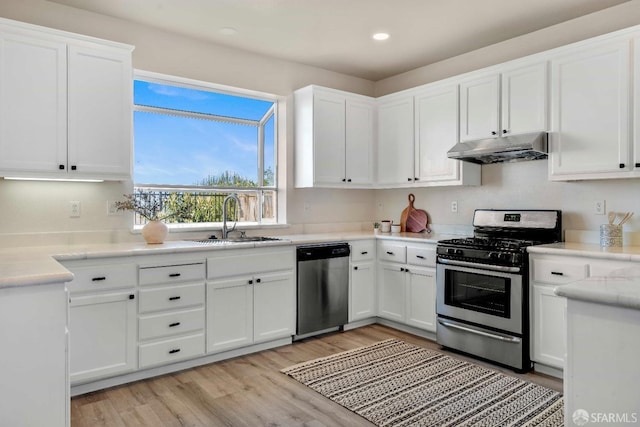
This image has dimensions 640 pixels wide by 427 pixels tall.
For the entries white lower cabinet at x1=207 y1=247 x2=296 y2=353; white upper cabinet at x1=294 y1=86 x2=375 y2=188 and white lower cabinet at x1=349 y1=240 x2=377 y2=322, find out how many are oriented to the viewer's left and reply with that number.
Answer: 0

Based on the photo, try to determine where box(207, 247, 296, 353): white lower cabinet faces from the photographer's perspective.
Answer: facing the viewer and to the right of the viewer

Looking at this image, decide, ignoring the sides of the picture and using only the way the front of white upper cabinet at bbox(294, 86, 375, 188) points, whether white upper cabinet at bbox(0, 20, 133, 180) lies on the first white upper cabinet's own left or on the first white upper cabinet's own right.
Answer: on the first white upper cabinet's own right

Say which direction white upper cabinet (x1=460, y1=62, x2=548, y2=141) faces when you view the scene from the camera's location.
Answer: facing the viewer and to the left of the viewer

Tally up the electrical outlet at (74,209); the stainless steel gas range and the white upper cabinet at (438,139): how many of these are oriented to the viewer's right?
0

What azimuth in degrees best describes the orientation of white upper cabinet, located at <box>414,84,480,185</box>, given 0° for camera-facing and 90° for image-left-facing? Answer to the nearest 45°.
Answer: approximately 45°

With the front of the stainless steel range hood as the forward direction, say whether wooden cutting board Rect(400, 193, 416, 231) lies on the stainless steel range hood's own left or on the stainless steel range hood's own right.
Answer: on the stainless steel range hood's own right

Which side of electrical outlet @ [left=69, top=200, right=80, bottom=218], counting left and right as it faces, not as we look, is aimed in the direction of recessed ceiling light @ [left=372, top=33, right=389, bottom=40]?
left

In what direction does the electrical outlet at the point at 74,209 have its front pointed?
toward the camera

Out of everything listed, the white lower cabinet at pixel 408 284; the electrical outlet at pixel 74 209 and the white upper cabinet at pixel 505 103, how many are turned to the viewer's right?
0

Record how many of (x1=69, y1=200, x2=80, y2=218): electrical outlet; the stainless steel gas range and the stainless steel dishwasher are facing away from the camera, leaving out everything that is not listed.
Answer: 0
